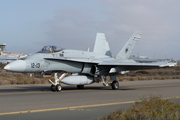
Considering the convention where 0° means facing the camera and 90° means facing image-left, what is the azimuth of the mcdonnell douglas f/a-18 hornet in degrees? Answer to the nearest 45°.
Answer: approximately 45°
